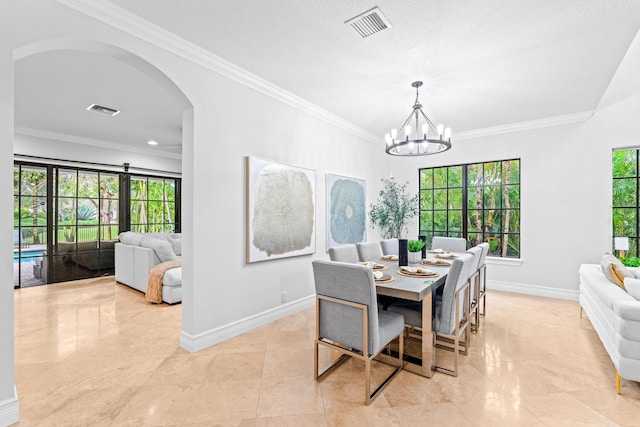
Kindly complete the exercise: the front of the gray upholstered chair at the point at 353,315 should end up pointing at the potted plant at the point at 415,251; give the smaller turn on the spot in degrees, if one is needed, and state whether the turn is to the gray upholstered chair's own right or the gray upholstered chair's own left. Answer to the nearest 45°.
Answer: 0° — it already faces it

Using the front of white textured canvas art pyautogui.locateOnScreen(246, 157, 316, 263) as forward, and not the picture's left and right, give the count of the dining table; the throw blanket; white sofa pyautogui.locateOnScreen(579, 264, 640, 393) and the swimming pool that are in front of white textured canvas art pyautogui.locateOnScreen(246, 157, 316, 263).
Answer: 2

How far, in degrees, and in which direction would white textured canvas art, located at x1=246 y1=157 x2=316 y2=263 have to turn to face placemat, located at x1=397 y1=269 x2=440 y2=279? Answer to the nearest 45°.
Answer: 0° — it already faces it

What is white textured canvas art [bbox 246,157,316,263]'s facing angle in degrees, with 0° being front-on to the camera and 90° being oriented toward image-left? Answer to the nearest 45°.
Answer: approximately 315°

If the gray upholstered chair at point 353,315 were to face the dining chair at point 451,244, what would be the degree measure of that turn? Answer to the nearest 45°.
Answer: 0° — it already faces it

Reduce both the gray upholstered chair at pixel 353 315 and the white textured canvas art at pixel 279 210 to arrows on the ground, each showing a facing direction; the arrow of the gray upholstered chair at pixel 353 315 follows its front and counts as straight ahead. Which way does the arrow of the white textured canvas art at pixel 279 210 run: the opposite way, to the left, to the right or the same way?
to the right

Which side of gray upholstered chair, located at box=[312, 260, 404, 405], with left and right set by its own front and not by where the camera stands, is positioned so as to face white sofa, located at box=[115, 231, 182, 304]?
left

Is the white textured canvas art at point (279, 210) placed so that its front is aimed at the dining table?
yes

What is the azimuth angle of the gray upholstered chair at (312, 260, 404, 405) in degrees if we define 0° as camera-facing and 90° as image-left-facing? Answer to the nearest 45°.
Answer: approximately 225°

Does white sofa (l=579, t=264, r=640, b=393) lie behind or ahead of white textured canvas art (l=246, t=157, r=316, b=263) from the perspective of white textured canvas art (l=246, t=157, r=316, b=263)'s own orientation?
ahead

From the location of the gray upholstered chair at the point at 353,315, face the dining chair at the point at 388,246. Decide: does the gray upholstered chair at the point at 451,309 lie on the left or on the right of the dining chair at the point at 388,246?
right
